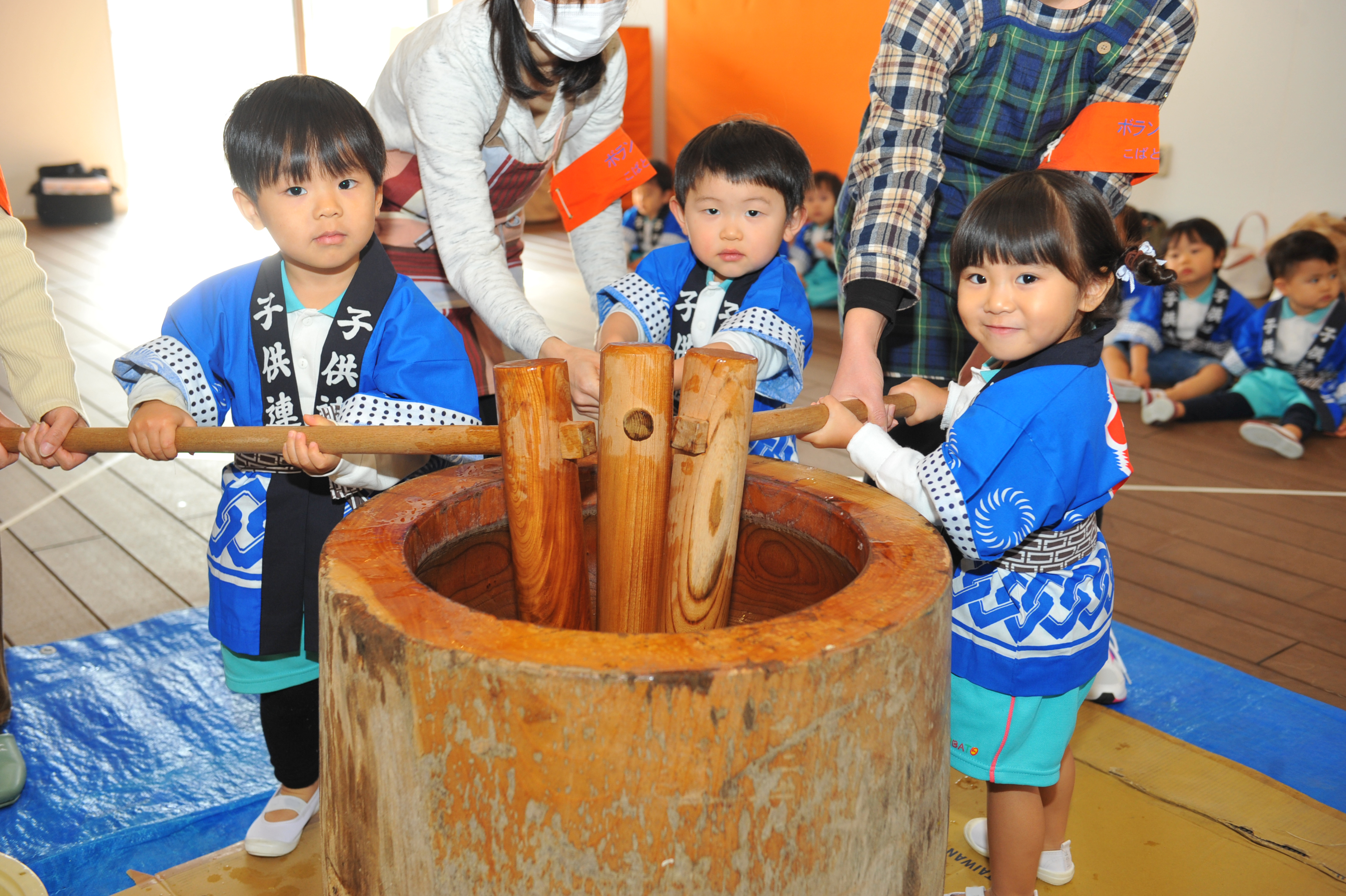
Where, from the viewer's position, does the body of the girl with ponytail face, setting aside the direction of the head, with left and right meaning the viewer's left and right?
facing to the left of the viewer

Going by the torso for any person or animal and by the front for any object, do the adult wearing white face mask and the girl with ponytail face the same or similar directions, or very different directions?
very different directions

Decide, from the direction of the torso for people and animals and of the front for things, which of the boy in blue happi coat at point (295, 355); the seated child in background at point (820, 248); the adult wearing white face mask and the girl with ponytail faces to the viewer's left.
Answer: the girl with ponytail

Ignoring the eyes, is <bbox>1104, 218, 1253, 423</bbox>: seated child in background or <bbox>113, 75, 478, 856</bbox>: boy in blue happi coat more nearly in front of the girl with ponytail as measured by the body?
the boy in blue happi coat

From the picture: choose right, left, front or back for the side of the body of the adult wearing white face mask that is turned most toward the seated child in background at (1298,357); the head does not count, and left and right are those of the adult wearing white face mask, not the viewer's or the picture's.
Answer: left
